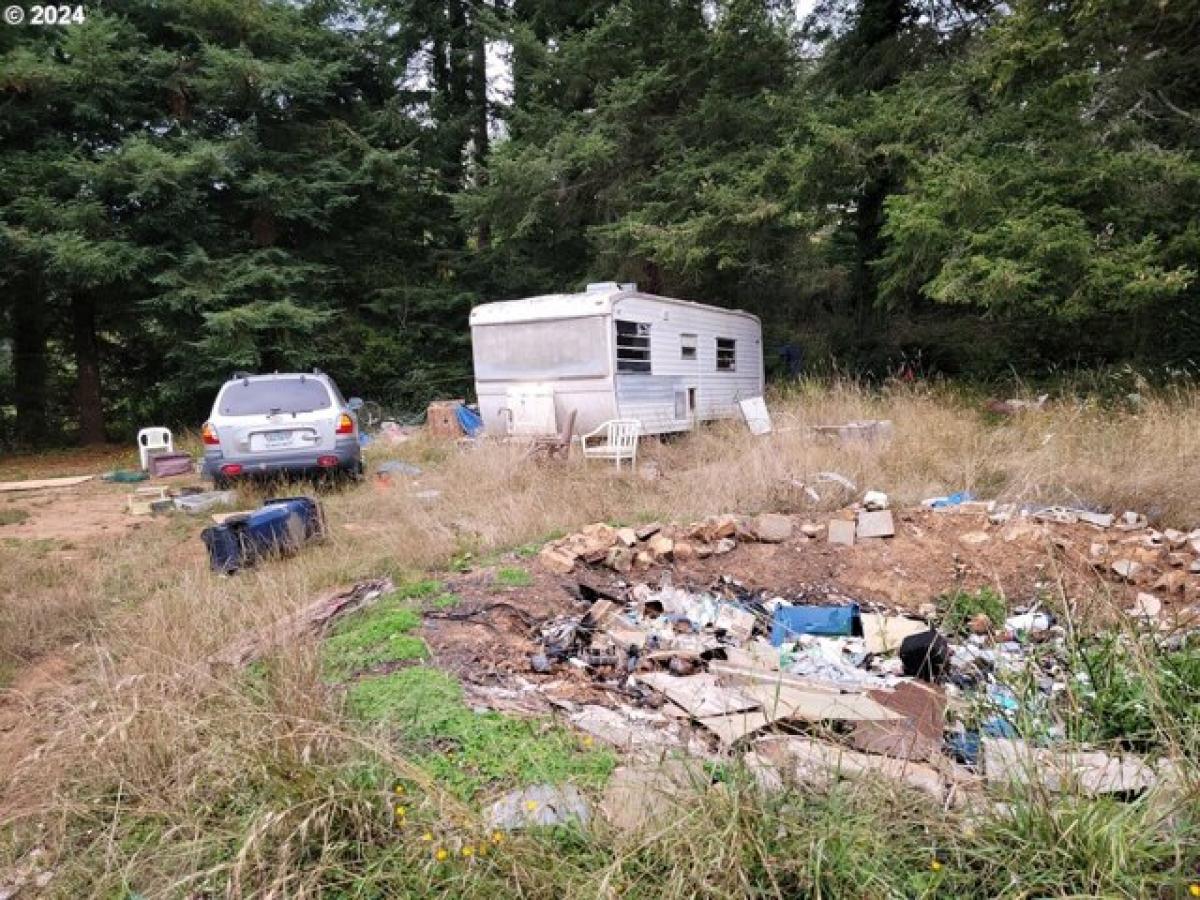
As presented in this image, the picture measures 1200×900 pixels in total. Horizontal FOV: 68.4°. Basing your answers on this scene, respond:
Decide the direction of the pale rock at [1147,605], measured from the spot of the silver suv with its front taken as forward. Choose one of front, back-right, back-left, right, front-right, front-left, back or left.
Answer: back-right

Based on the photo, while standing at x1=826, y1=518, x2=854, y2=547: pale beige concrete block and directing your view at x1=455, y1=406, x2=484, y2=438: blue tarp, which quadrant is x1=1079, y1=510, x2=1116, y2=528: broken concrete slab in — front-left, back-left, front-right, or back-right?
back-right

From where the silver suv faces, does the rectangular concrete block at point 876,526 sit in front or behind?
behind

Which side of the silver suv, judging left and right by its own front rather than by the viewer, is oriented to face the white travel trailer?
right

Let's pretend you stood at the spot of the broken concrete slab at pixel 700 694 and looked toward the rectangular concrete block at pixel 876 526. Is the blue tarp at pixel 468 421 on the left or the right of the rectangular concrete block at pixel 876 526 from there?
left

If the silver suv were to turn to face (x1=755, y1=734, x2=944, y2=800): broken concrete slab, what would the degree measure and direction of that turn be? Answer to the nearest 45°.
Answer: approximately 180°

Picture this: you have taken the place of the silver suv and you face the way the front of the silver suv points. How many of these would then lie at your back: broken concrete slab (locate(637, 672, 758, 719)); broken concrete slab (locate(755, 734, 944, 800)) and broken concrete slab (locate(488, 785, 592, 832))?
3

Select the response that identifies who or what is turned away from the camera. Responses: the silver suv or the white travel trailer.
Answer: the silver suv

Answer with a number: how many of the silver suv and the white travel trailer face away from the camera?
1

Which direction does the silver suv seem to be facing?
away from the camera
